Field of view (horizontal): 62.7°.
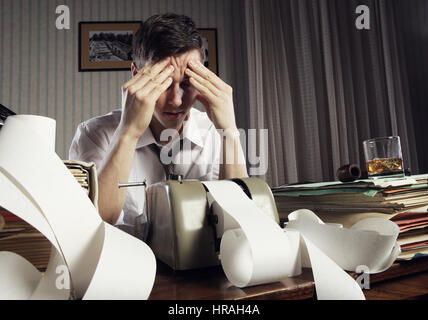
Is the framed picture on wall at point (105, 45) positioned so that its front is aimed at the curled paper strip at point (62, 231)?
yes

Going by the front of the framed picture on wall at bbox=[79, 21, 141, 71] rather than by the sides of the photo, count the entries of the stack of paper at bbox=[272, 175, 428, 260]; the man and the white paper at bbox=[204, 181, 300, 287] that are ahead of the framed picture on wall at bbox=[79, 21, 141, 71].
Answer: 3

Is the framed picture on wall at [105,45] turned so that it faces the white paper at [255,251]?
yes

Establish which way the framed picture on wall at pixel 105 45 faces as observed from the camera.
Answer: facing the viewer

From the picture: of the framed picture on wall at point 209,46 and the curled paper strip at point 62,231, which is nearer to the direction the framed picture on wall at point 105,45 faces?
the curled paper strip

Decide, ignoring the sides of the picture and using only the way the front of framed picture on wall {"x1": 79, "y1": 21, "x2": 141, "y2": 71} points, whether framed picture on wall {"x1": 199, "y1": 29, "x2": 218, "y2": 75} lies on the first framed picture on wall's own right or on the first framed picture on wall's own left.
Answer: on the first framed picture on wall's own left

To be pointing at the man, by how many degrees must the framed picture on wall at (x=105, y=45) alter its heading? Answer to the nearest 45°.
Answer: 0° — it already faces them

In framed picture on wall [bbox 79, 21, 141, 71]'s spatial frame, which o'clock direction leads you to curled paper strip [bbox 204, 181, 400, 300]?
The curled paper strip is roughly at 12 o'clock from the framed picture on wall.

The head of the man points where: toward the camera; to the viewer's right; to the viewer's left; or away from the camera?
toward the camera

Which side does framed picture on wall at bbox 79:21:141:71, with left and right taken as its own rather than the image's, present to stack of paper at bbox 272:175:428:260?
front

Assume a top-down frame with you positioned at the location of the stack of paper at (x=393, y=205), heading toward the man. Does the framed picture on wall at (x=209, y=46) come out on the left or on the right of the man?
right

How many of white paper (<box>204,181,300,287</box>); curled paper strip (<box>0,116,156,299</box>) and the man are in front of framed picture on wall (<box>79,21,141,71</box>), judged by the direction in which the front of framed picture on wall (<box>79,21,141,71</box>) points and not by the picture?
3
